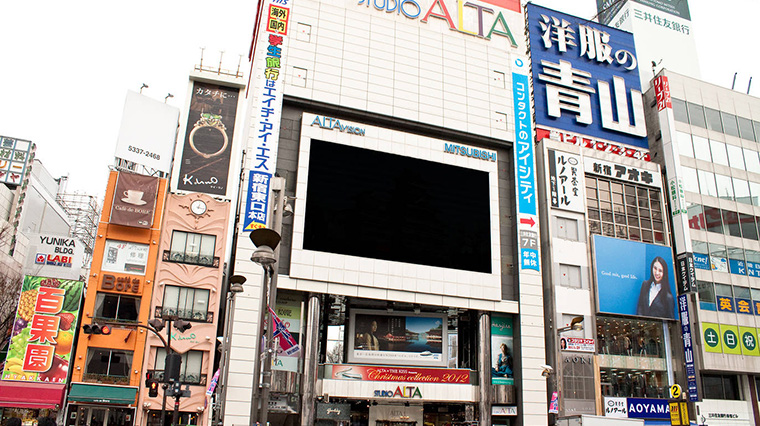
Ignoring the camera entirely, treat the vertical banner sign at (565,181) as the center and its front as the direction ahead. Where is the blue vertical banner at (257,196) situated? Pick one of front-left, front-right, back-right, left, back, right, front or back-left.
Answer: right

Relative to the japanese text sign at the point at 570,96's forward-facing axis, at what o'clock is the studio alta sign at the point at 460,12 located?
The studio alta sign is roughly at 3 o'clock from the japanese text sign.

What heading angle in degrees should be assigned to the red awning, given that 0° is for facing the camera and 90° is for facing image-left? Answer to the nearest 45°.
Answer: approximately 0°

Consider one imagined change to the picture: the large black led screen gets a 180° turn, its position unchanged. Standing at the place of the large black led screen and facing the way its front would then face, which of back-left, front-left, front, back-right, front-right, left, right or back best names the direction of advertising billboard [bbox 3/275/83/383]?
front-left

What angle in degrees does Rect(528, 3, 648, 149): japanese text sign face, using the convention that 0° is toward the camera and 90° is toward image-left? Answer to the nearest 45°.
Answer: approximately 315°

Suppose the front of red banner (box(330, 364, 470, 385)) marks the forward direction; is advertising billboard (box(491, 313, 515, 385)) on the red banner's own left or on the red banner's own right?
on the red banner's own left

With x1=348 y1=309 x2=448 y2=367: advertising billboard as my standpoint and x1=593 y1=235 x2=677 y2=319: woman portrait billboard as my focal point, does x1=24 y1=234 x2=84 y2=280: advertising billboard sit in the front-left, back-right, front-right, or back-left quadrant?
back-left

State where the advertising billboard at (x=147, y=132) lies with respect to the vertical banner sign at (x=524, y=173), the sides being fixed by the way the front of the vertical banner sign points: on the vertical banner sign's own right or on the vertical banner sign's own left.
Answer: on the vertical banner sign's own right

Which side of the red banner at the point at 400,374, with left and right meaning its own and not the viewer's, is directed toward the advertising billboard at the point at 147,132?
right

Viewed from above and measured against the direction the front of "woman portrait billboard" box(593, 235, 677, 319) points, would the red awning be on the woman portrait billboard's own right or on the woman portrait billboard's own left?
on the woman portrait billboard's own right
